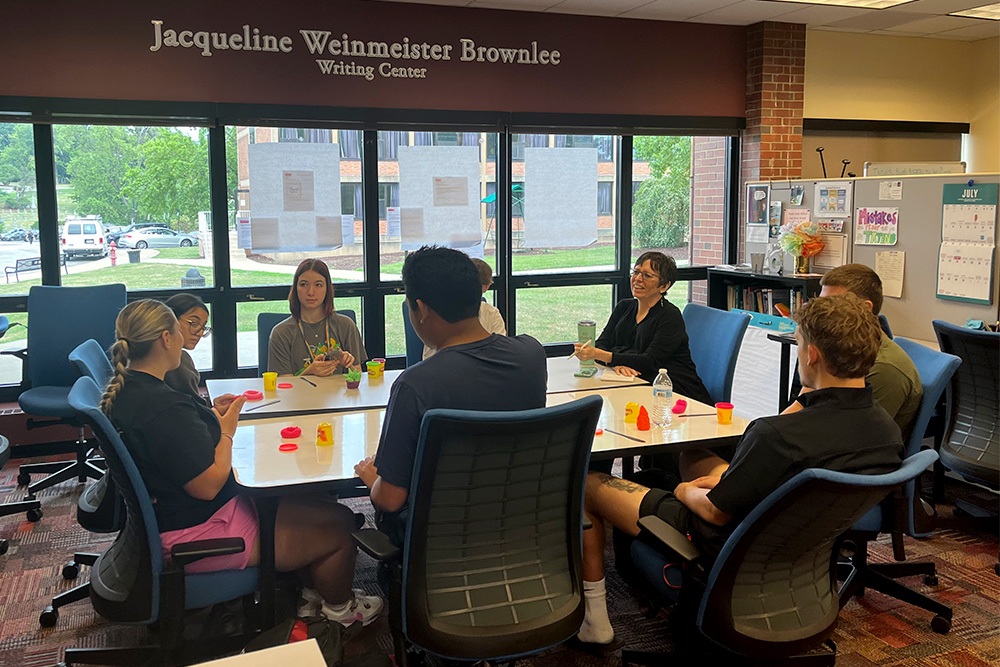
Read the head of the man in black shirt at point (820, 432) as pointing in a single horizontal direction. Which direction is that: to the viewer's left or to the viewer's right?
to the viewer's left

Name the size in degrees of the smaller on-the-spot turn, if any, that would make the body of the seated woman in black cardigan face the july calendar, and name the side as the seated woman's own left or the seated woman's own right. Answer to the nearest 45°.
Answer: approximately 180°

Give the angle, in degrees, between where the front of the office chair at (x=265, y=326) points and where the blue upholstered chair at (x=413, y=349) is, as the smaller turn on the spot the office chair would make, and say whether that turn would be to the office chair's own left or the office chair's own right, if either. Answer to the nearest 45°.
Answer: approximately 90° to the office chair's own left

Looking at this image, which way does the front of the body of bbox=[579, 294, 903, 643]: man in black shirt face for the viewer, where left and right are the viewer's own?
facing away from the viewer and to the left of the viewer

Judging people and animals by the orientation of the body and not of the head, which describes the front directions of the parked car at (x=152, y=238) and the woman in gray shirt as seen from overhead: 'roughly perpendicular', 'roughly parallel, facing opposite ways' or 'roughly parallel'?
roughly perpendicular

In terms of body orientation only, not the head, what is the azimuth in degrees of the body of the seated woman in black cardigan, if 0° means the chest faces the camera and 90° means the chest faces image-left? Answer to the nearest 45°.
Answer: approximately 45°

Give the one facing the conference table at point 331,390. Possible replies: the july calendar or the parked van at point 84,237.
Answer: the july calendar
